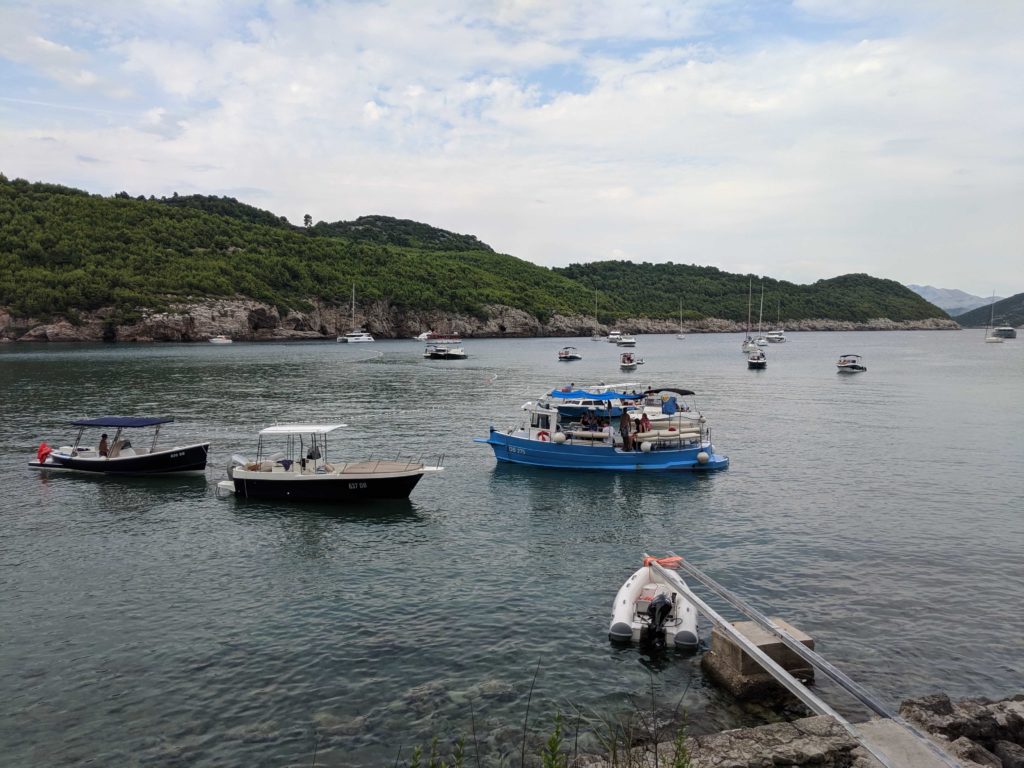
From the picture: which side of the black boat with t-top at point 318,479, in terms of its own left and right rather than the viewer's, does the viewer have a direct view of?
right

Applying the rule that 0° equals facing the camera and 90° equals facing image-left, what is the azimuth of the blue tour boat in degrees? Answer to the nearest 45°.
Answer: approximately 90°

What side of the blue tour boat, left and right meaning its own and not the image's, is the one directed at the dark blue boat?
front

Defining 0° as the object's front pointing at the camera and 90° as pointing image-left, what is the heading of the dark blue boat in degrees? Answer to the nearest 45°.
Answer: approximately 270°

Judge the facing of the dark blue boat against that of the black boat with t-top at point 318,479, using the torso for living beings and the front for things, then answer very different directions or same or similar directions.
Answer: same or similar directions

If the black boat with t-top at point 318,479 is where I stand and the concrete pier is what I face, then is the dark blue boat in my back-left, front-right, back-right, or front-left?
back-right

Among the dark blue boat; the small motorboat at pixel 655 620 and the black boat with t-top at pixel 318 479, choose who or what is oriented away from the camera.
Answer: the small motorboat

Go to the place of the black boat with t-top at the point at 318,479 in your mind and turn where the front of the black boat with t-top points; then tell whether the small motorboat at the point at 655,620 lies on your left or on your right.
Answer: on your right

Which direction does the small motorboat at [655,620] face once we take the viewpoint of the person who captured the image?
facing away from the viewer

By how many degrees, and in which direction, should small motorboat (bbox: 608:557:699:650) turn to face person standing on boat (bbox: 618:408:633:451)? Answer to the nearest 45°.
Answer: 0° — it already faces them

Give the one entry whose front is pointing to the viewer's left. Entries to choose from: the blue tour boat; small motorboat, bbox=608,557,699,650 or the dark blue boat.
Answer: the blue tour boat

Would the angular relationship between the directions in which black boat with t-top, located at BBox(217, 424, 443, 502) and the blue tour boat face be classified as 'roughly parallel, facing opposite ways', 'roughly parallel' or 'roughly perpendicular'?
roughly parallel, facing opposite ways

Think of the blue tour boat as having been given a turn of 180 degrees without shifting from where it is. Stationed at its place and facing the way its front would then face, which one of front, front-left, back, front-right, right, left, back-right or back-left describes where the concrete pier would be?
right

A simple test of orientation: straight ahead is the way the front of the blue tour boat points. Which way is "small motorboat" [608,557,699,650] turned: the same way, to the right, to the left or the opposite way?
to the right

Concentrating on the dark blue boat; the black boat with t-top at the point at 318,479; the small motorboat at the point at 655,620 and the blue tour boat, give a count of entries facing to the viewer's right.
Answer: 2
